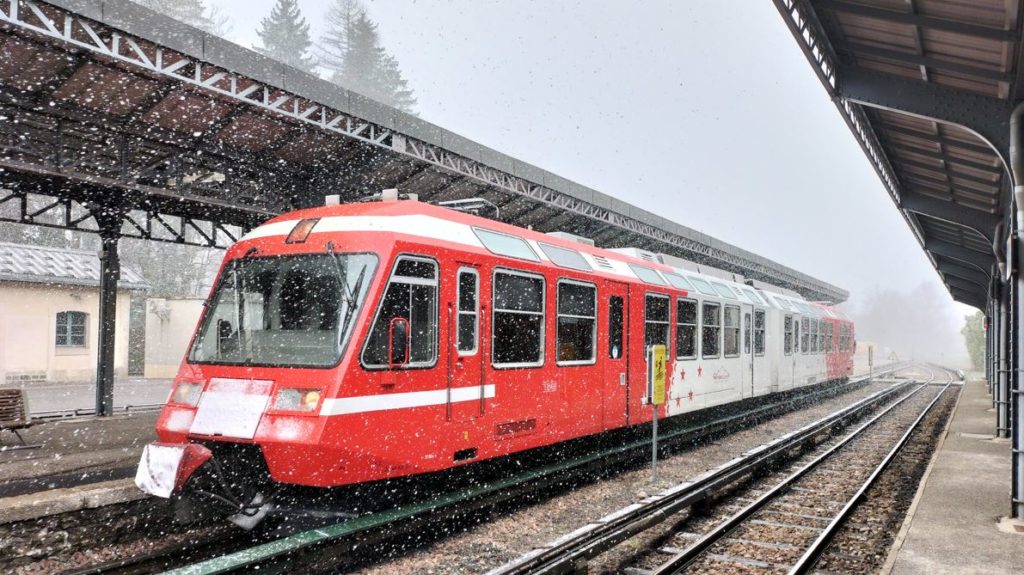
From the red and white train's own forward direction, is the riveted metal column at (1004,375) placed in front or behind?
behind

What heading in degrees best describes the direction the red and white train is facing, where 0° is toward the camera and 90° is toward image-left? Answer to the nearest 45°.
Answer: approximately 45°

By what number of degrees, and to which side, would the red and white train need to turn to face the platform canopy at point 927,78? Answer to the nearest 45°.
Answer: approximately 135° to its left

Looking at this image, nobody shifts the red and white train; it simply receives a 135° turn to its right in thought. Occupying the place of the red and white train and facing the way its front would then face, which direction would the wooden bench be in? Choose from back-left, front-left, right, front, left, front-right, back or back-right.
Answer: front-left

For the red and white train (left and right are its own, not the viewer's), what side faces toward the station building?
right
